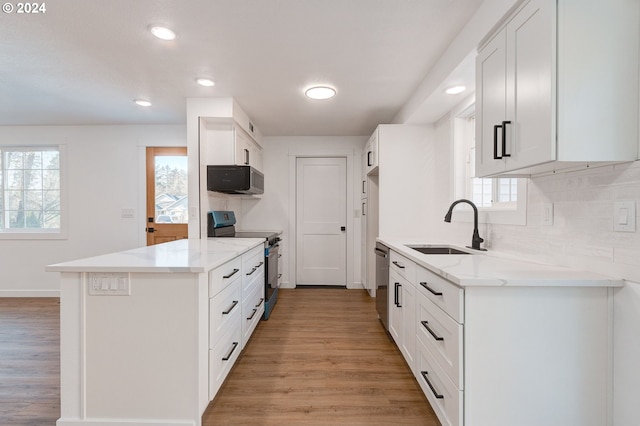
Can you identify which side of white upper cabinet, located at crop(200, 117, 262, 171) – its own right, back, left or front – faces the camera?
right

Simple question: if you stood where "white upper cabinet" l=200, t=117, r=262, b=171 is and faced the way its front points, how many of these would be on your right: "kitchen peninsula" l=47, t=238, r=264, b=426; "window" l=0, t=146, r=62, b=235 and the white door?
1

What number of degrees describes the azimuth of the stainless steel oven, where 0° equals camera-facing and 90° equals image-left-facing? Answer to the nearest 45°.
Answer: approximately 270°

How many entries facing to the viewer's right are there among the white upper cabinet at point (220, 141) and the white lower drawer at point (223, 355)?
2

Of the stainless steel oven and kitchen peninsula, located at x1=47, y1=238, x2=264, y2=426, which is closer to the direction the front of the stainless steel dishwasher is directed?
the stainless steel oven

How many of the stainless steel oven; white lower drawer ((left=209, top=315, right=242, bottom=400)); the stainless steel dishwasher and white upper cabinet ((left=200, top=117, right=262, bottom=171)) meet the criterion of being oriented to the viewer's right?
3

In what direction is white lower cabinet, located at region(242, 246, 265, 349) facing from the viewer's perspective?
to the viewer's right

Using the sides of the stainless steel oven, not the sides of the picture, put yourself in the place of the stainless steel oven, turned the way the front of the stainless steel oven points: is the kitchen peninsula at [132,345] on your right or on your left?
on your right

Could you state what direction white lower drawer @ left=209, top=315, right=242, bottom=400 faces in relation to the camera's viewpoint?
facing to the right of the viewer

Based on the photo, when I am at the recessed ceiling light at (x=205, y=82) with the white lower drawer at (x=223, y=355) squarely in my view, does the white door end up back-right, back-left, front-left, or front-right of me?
back-left

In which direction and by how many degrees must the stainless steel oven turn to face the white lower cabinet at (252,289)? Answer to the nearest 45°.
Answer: approximately 90° to its right

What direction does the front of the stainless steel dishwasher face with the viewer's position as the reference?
facing to the left of the viewer

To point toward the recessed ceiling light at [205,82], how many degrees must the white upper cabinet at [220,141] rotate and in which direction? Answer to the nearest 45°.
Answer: approximately 90° to its right
